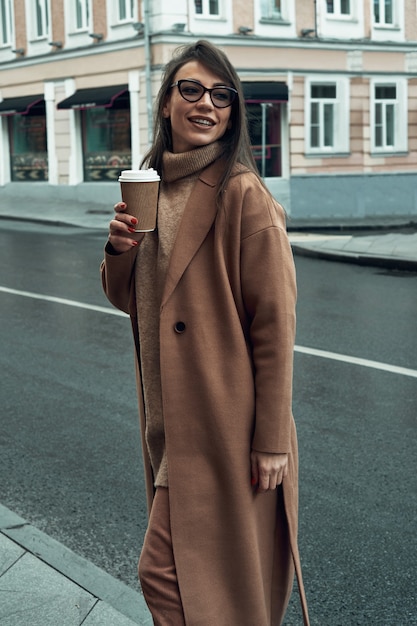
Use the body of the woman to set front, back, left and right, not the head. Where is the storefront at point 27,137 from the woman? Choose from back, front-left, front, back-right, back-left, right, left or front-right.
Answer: back-right

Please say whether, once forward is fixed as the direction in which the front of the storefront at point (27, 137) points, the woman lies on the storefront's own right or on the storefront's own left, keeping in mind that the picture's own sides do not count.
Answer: on the storefront's own left

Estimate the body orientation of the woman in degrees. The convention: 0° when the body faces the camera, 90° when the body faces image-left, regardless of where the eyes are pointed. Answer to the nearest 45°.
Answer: approximately 45°

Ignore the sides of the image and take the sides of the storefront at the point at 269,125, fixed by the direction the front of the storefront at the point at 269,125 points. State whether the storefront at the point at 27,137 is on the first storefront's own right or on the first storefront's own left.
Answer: on the first storefront's own right

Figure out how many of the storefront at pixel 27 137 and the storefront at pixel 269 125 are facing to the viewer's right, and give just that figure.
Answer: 0

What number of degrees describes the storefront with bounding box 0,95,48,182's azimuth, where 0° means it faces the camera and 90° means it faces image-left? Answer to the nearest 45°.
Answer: approximately 45°

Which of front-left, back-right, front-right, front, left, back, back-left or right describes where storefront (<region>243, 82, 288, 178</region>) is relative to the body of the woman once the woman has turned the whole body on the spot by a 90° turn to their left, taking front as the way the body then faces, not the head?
back-left

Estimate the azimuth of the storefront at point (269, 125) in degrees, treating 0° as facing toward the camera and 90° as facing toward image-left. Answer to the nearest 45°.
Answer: approximately 0°

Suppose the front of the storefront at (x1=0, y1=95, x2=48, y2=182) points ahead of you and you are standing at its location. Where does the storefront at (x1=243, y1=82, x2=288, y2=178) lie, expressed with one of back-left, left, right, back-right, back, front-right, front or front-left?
left
